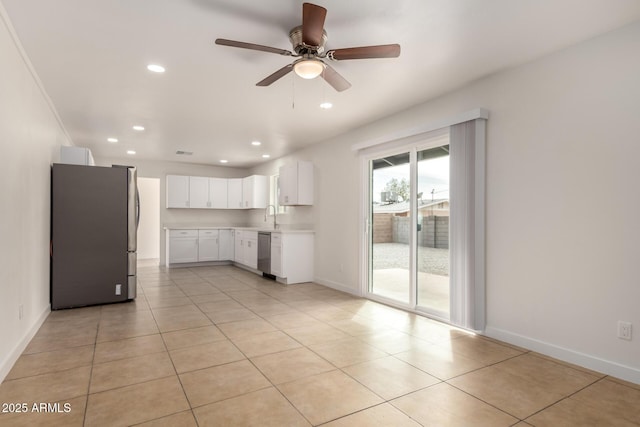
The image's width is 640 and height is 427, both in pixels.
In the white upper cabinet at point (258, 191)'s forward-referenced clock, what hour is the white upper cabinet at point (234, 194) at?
the white upper cabinet at point (234, 194) is roughly at 3 o'clock from the white upper cabinet at point (258, 191).

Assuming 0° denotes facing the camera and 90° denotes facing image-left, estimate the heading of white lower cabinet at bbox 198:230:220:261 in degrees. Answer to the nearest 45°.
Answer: approximately 0°

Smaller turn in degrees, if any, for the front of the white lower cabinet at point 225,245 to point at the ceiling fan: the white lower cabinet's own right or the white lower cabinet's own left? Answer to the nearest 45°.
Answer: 0° — it already faces it

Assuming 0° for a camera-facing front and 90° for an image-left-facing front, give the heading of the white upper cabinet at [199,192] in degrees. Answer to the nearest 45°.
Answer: approximately 0°

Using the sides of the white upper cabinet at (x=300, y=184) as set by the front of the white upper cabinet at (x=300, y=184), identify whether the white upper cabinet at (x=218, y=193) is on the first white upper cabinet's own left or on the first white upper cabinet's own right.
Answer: on the first white upper cabinet's own right
